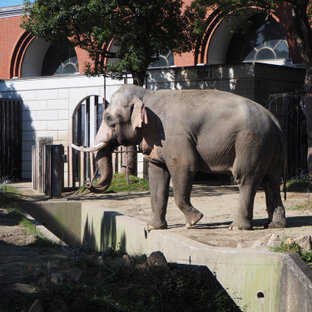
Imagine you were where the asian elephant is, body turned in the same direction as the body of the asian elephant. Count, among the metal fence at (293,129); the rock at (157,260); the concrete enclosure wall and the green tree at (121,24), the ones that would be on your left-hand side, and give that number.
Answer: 2

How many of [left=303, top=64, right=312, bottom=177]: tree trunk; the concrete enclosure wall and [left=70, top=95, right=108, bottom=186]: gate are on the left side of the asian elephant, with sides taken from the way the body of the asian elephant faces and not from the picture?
1

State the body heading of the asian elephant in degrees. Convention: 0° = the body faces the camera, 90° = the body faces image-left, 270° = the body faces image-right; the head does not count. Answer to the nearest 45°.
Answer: approximately 90°

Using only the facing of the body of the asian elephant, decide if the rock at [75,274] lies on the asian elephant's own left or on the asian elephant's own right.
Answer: on the asian elephant's own left

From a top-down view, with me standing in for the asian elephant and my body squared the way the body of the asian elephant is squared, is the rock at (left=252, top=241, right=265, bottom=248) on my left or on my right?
on my left

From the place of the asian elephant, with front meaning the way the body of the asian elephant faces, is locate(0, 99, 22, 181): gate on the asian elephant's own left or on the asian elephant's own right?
on the asian elephant's own right

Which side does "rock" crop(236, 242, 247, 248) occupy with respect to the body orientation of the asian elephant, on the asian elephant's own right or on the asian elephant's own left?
on the asian elephant's own left

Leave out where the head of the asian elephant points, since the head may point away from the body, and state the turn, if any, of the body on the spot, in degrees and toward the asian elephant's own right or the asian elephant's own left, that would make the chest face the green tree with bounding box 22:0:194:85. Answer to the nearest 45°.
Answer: approximately 90° to the asian elephant's own right

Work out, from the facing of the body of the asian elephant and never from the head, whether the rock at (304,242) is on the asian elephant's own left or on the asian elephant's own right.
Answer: on the asian elephant's own left

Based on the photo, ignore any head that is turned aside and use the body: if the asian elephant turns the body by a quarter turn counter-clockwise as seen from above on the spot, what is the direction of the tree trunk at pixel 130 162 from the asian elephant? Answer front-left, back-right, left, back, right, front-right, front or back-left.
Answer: back

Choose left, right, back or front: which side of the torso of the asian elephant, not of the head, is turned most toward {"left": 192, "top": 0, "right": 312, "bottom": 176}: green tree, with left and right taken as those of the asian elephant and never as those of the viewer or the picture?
right

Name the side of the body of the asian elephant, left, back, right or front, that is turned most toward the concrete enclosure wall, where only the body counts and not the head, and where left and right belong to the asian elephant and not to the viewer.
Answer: left

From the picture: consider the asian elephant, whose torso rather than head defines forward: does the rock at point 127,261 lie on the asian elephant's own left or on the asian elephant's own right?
on the asian elephant's own left

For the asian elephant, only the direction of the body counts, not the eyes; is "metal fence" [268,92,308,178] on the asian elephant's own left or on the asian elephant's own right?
on the asian elephant's own right

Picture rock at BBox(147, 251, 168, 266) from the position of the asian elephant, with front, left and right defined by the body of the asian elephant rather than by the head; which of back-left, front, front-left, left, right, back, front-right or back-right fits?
left

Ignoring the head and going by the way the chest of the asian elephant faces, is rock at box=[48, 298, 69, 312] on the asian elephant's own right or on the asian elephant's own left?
on the asian elephant's own left

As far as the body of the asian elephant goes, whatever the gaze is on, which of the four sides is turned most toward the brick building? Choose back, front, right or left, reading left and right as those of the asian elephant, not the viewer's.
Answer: right

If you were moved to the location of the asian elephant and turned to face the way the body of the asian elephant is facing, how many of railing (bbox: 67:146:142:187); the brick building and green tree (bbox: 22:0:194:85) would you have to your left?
0
